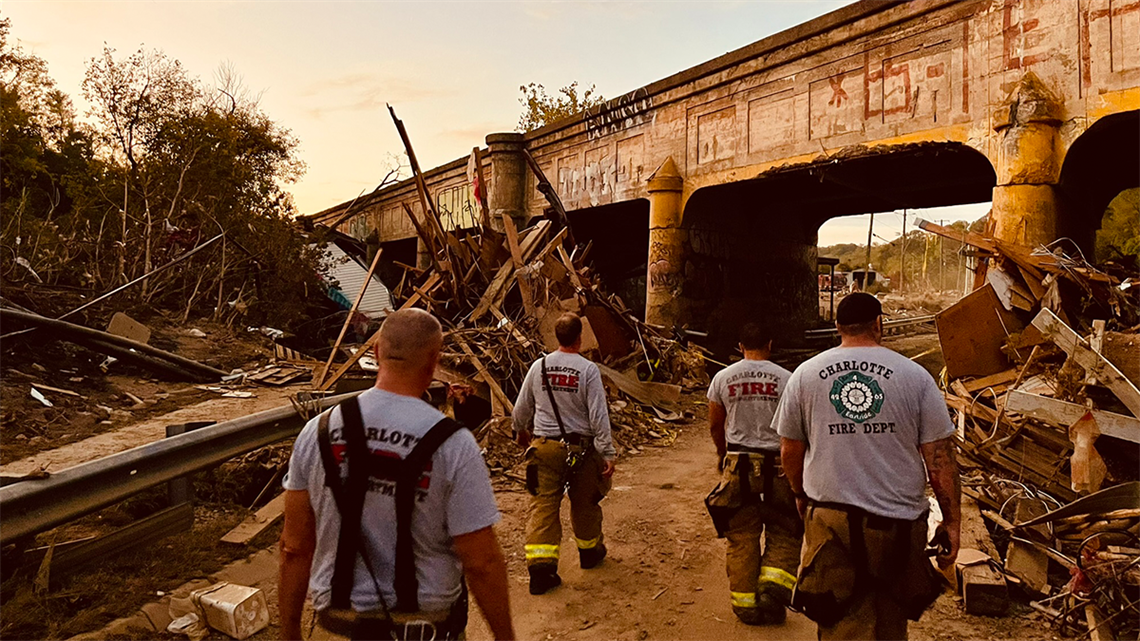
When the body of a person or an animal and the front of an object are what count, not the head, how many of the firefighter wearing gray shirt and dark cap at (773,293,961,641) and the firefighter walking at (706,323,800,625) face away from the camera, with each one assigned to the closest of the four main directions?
2

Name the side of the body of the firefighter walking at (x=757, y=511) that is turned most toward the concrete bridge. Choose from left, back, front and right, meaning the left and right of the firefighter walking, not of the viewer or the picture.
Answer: front

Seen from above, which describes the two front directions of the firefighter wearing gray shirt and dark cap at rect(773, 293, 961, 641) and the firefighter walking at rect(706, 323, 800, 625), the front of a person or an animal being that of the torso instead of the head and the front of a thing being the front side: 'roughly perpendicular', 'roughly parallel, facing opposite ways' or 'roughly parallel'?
roughly parallel

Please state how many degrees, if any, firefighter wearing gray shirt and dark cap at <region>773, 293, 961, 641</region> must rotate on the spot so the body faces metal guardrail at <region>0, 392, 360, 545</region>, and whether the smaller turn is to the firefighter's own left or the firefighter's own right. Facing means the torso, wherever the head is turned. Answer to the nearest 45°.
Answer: approximately 90° to the firefighter's own left

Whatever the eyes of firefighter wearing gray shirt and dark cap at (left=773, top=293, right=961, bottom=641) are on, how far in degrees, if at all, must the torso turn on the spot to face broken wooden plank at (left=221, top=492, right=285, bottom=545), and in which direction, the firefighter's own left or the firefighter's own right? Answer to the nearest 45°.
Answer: approximately 90° to the firefighter's own left

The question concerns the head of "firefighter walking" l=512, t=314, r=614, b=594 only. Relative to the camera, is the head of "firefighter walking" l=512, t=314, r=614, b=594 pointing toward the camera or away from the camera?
away from the camera

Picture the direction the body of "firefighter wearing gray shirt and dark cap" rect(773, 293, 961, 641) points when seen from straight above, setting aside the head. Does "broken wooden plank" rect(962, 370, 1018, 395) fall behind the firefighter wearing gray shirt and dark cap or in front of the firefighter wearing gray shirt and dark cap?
in front

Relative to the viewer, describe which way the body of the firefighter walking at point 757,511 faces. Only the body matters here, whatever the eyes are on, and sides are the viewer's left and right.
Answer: facing away from the viewer

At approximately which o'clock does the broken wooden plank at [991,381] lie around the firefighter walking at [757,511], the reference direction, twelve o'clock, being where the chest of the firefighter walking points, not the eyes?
The broken wooden plank is roughly at 1 o'clock from the firefighter walking.

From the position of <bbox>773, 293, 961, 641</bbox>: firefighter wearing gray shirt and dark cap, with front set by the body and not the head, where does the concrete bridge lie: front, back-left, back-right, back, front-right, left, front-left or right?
front

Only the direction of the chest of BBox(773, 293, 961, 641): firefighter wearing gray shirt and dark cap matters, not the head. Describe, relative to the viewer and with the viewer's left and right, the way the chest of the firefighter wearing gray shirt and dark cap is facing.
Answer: facing away from the viewer

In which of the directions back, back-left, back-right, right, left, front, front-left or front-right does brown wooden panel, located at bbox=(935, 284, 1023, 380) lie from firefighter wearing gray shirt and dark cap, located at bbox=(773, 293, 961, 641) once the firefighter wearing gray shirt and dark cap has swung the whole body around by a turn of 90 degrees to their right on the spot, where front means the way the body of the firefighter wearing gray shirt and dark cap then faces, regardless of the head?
left

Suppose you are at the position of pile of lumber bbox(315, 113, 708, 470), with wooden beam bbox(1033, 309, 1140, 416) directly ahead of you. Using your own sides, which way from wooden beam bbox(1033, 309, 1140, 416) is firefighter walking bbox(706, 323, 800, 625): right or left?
right

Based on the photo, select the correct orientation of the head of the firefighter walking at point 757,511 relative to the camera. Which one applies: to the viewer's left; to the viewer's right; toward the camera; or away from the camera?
away from the camera
